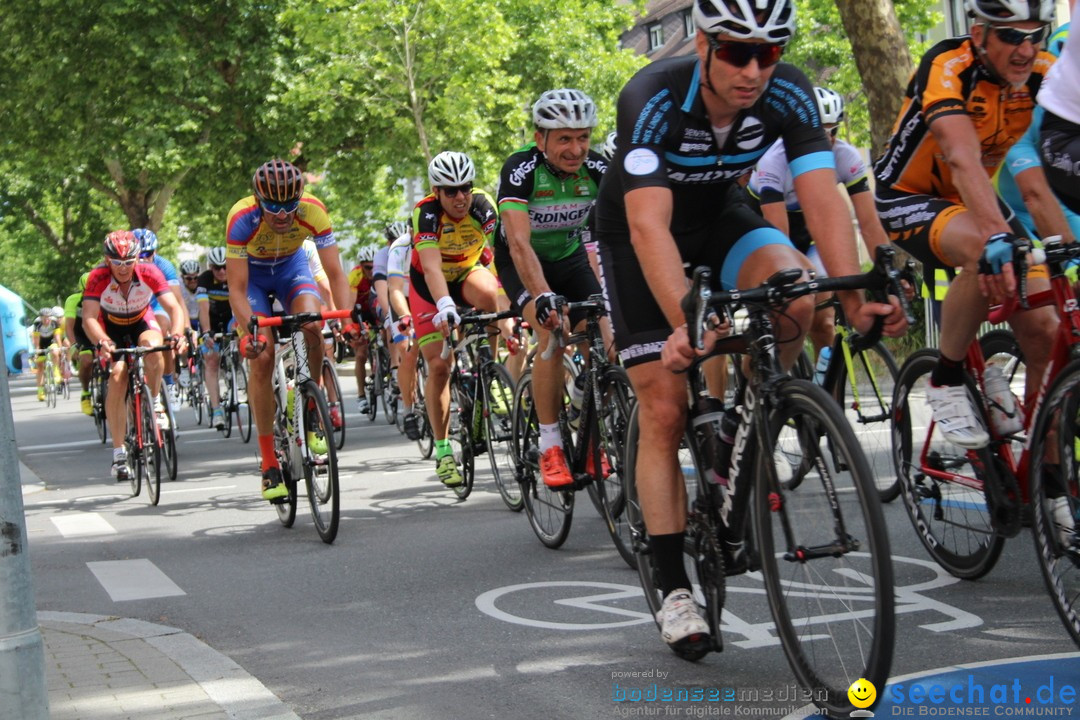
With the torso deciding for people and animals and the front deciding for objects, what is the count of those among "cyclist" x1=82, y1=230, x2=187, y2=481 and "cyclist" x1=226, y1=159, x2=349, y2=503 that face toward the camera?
2

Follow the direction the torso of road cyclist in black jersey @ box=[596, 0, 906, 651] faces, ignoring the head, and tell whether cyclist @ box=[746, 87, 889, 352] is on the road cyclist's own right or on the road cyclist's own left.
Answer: on the road cyclist's own left

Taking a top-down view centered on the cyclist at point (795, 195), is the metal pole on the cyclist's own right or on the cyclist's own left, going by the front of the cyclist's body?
on the cyclist's own right

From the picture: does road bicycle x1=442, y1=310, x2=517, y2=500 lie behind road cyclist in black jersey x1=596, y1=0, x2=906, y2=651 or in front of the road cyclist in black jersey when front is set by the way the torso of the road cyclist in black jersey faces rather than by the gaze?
behind

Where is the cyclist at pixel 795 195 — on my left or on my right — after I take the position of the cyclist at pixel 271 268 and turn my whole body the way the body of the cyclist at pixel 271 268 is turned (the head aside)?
on my left

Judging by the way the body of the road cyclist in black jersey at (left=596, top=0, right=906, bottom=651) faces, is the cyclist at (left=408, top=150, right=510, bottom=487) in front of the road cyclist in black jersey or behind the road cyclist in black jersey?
behind

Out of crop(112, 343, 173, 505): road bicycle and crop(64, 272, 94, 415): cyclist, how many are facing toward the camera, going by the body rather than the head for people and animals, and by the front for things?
2

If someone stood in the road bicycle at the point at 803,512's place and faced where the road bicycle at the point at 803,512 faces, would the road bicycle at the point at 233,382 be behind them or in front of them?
behind

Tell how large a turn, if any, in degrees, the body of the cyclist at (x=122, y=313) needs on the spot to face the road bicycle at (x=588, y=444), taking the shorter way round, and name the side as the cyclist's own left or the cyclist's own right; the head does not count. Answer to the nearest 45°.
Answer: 0° — they already face it

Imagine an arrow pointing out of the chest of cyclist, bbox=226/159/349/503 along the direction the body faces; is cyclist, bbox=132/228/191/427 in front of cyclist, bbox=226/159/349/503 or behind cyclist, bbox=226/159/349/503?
behind

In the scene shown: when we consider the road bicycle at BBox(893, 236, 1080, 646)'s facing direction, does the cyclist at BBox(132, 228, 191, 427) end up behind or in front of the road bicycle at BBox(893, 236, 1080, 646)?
behind

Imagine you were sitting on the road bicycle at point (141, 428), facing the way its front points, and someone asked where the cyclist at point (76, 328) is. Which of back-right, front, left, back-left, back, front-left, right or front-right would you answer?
back

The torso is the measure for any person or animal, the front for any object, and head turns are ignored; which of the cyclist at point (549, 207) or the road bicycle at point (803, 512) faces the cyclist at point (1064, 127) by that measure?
the cyclist at point (549, 207)
